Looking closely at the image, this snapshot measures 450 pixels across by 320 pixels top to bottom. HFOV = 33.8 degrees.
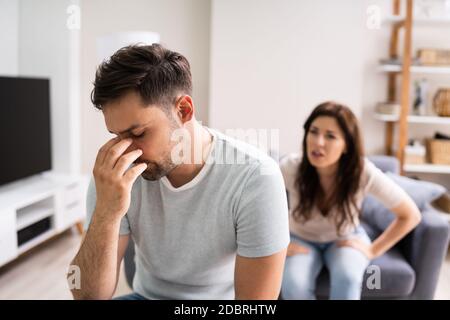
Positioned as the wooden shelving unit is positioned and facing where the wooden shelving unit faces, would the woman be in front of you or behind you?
in front

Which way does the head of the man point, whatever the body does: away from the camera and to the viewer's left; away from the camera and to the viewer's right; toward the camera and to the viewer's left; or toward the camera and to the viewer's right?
toward the camera and to the viewer's left

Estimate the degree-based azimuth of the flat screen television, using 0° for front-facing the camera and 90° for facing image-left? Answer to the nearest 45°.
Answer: approximately 315°

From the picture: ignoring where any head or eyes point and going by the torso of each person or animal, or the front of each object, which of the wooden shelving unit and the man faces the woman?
the wooden shelving unit

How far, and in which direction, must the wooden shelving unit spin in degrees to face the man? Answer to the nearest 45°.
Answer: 0° — it already faces them

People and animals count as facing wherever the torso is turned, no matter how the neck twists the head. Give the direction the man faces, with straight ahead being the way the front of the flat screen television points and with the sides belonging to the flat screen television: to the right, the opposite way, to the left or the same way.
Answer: to the right

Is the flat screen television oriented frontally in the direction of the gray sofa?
yes

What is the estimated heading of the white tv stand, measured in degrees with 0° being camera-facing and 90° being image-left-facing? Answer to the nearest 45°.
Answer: approximately 315°

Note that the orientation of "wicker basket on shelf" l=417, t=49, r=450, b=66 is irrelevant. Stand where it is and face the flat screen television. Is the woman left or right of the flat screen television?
left

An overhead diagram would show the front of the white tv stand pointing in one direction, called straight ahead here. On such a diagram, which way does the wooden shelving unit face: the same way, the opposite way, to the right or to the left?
to the right

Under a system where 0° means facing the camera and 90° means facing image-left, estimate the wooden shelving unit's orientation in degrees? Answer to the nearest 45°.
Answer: approximately 0°

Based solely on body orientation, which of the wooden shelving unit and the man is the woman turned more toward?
the man

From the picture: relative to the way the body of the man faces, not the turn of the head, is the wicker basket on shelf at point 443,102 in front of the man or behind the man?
behind
